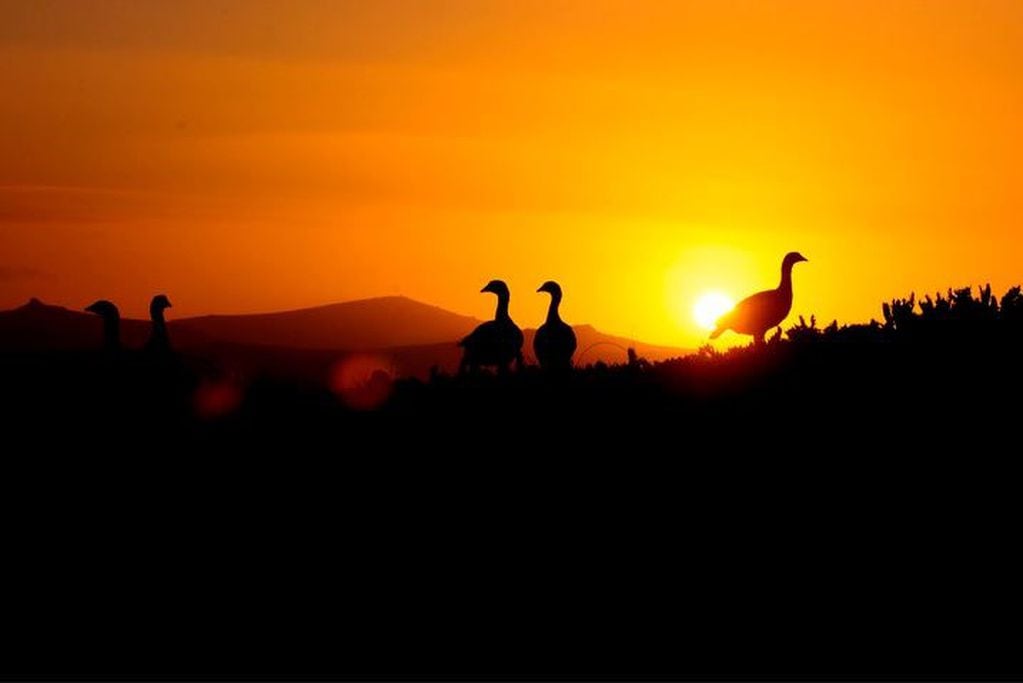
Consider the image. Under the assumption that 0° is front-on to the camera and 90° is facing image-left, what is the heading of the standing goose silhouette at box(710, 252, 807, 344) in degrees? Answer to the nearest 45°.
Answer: approximately 270°

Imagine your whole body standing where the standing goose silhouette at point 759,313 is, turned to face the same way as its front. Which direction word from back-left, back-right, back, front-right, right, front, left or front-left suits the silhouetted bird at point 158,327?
back

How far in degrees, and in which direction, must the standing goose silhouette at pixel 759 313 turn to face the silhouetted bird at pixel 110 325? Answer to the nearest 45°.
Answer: approximately 180°
